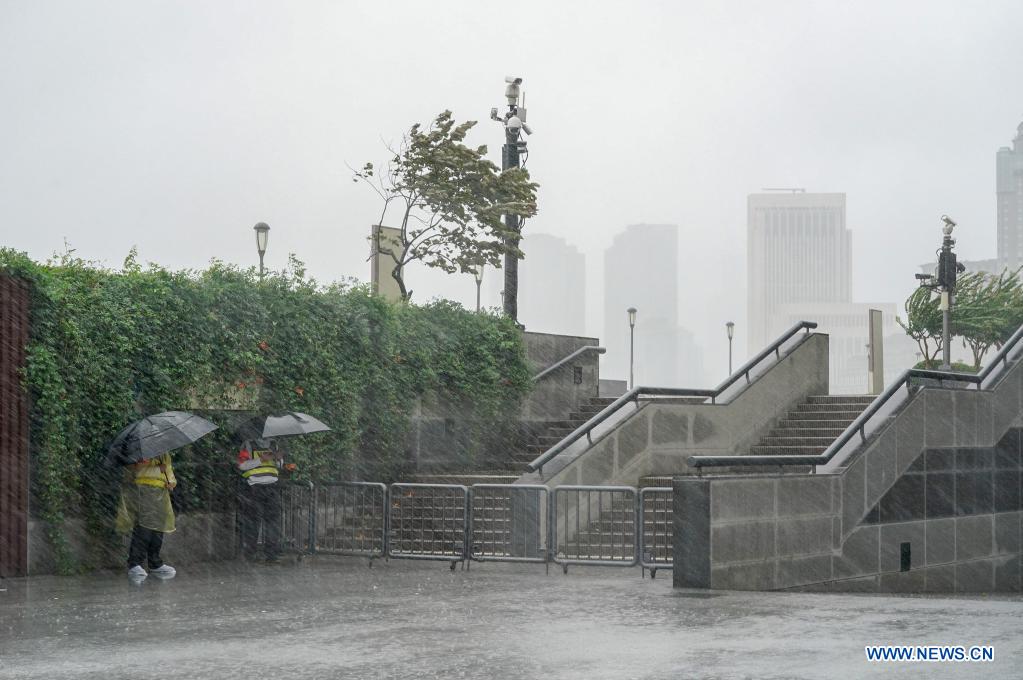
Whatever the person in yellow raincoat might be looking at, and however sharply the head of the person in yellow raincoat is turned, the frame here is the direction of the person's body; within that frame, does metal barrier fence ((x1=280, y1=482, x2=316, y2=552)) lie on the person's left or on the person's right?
on the person's left

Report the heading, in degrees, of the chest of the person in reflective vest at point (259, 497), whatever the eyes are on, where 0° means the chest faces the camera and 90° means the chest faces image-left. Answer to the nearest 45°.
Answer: approximately 0°

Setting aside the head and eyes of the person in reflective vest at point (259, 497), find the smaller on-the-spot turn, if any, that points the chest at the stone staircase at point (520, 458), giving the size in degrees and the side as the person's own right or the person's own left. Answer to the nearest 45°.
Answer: approximately 135° to the person's own left

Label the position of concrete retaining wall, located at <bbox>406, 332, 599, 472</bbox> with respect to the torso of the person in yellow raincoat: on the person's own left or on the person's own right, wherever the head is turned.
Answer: on the person's own left

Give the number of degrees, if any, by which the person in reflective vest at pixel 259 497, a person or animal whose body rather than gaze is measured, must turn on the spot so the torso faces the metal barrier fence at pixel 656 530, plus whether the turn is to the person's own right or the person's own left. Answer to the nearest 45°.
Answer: approximately 45° to the person's own left
